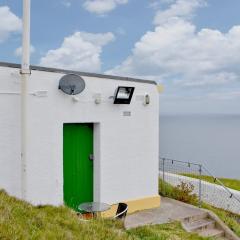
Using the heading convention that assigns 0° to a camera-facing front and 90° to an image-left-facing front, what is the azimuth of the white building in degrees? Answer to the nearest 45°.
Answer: approximately 315°

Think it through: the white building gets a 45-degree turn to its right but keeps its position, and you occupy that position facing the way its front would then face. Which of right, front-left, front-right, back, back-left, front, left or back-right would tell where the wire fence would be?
back-left

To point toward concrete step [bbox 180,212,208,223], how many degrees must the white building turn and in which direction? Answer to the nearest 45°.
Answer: approximately 45° to its left
